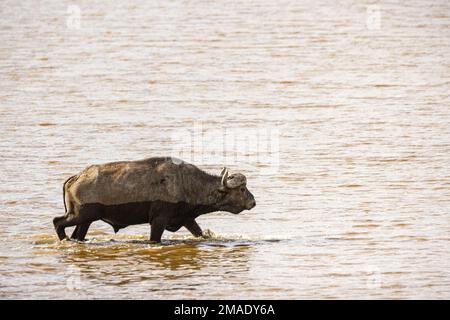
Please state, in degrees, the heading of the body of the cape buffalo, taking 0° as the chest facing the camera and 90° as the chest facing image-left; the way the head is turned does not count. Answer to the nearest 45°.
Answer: approximately 270°
